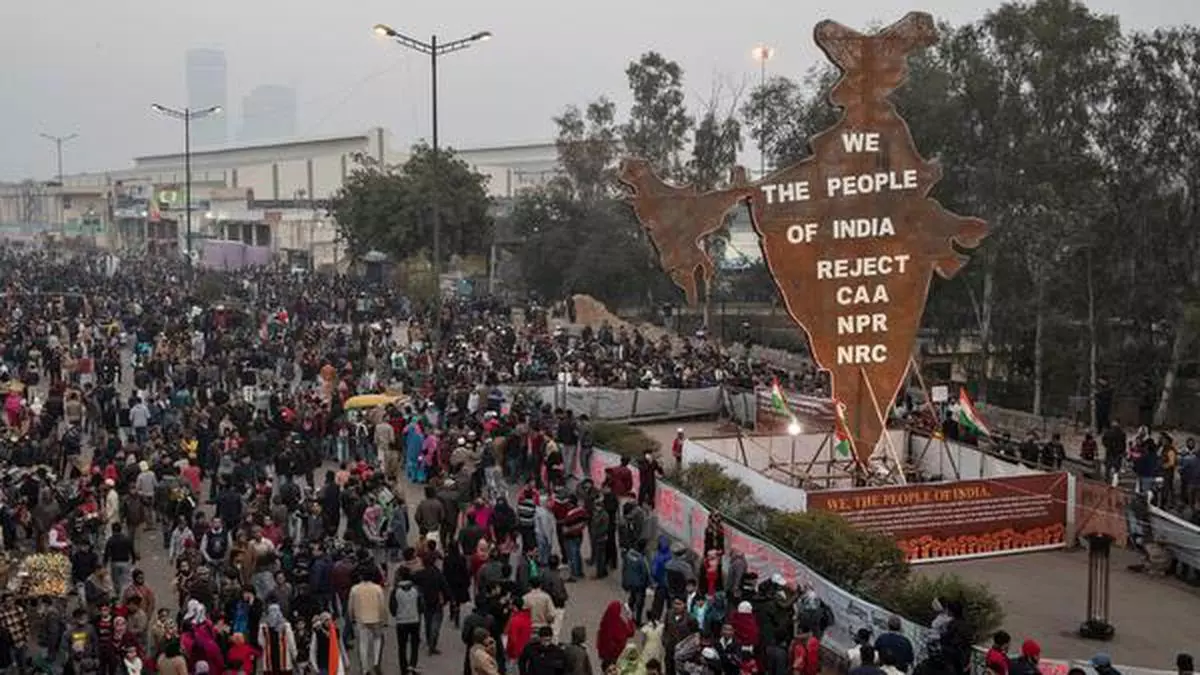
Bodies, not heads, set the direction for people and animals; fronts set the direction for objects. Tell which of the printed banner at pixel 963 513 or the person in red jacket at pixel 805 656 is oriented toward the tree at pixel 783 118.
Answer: the person in red jacket

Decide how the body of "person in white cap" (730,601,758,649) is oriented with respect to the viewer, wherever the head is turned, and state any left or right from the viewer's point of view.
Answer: facing away from the viewer

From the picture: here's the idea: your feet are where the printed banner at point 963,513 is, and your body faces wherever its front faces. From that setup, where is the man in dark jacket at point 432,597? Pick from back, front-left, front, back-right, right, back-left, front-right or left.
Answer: front-right

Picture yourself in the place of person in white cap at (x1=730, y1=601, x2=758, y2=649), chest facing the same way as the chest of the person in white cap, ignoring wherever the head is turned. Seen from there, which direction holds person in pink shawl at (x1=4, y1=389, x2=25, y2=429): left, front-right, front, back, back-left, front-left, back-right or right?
front-left

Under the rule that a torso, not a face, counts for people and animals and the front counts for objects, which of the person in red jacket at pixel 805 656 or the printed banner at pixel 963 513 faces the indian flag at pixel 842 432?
the person in red jacket

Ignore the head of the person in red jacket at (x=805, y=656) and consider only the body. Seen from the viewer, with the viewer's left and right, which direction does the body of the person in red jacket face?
facing away from the viewer

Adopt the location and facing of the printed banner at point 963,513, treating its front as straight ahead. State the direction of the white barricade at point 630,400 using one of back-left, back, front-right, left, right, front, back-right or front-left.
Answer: back-right

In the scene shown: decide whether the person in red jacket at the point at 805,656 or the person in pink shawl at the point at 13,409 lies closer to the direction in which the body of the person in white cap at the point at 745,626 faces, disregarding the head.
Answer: the person in pink shawl

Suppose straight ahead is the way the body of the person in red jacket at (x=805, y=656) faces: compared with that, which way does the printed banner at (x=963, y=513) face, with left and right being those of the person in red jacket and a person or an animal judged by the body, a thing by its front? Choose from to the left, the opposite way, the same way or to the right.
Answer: the opposite way

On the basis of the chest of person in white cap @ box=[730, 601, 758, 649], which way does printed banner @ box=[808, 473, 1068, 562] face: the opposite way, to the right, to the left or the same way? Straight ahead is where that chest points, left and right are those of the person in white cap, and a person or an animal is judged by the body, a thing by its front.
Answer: the opposite way

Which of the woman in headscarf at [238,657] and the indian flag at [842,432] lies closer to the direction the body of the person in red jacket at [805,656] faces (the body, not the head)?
the indian flag

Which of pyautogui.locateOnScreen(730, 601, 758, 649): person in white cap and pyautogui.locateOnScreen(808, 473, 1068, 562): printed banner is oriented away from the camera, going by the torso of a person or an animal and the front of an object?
the person in white cap

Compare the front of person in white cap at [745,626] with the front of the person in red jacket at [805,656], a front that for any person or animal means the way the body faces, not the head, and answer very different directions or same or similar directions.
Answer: same or similar directions

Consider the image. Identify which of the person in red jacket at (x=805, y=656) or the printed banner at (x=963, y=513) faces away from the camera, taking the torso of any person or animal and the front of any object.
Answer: the person in red jacket

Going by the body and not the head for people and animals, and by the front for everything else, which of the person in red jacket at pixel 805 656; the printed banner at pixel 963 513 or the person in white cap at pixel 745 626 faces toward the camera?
the printed banner

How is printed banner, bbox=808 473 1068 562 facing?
toward the camera

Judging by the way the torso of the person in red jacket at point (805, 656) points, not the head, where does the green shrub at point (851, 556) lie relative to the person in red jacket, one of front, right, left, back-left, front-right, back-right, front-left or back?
front

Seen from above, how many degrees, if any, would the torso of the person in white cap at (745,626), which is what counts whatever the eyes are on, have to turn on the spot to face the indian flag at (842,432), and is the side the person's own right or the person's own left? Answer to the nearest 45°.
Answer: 0° — they already face it

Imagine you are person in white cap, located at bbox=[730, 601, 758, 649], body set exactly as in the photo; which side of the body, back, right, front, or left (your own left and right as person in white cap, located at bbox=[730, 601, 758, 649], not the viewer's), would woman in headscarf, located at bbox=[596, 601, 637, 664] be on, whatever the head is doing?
left

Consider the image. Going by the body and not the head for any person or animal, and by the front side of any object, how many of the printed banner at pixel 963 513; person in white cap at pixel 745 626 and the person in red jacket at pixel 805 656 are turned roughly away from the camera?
2

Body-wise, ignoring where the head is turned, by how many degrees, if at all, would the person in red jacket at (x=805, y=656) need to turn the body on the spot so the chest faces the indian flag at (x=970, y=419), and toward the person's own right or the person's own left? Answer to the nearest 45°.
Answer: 0° — they already face it
